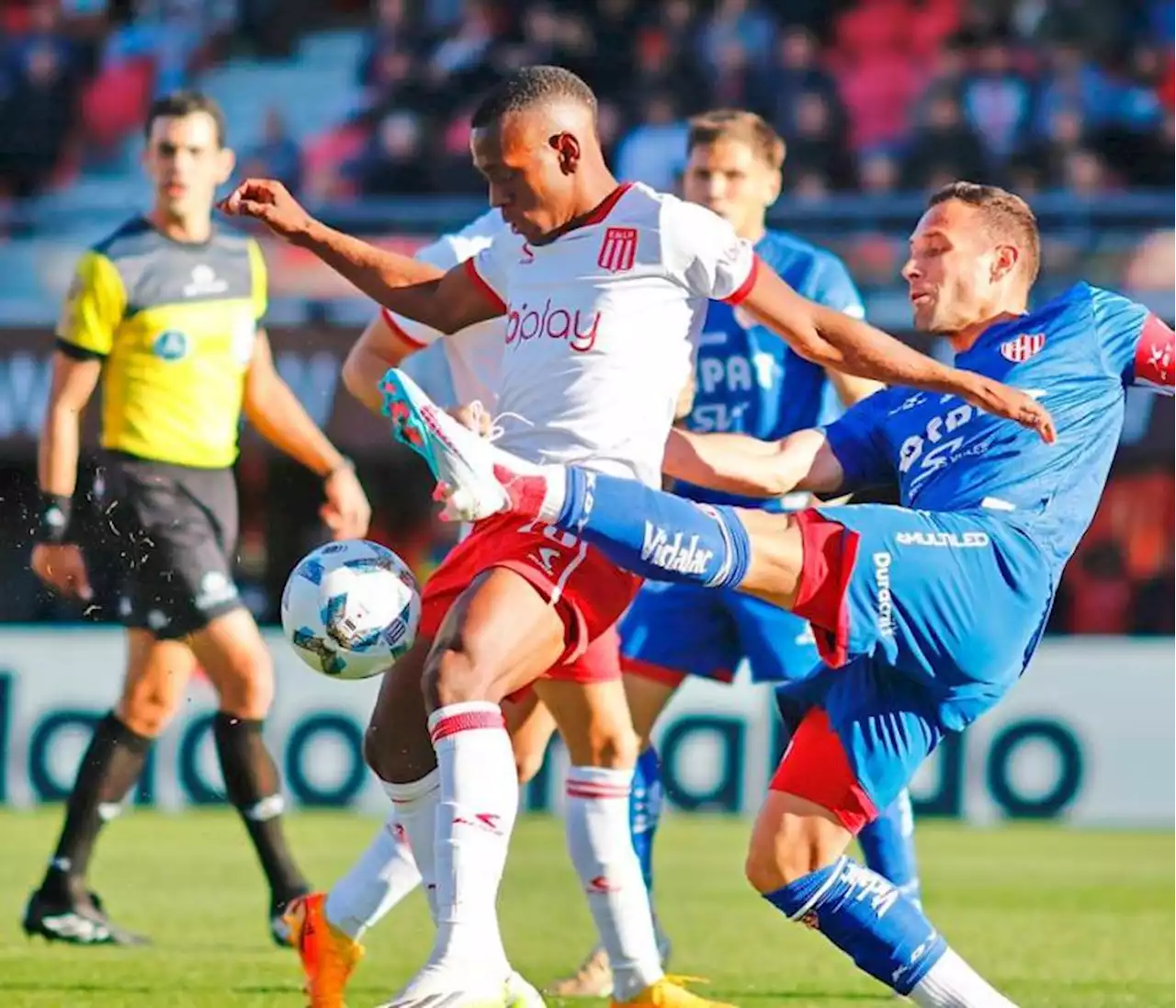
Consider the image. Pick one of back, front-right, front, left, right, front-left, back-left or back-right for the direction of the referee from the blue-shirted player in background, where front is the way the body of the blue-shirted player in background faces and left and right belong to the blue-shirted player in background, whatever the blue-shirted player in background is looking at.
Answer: front-right

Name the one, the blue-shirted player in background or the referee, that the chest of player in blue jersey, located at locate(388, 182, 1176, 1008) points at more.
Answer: the referee

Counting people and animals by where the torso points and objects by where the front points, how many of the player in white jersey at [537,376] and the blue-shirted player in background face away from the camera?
0

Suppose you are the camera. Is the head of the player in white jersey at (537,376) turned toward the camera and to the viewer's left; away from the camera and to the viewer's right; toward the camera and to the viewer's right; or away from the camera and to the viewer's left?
toward the camera and to the viewer's left

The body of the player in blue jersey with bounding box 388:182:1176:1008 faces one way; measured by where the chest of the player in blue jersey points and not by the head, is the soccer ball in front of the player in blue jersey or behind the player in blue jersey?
in front

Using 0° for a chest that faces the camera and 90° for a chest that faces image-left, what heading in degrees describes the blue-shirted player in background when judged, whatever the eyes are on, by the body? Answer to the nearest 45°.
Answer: approximately 45°

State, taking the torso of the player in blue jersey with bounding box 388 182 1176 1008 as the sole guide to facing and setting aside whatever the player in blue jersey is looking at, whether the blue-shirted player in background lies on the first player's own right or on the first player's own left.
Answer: on the first player's own right

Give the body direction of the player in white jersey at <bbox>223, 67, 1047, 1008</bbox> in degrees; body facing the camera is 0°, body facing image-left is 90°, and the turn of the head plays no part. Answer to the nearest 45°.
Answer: approximately 45°

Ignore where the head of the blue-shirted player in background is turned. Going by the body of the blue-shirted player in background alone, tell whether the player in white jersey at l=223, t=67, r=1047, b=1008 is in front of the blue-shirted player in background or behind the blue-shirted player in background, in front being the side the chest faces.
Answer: in front

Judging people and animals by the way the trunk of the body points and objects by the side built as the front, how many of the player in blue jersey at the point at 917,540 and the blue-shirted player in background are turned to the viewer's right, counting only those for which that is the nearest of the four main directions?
0

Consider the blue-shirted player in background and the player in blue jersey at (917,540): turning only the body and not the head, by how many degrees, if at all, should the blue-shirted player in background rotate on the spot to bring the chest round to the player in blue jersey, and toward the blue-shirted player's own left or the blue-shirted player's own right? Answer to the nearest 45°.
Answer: approximately 45° to the blue-shirted player's own left
